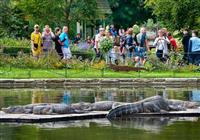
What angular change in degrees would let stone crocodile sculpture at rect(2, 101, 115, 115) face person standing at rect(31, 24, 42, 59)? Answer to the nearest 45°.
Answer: approximately 90° to its right

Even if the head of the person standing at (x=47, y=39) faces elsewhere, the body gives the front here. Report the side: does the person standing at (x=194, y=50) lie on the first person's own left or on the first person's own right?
on the first person's own left

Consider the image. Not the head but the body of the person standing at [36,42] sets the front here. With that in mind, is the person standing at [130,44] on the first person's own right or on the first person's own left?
on the first person's own left

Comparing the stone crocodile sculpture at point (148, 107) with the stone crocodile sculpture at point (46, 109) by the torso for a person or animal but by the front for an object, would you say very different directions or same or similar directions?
very different directions

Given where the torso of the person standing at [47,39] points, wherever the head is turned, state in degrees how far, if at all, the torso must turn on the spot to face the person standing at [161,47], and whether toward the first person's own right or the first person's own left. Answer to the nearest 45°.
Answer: approximately 90° to the first person's own left

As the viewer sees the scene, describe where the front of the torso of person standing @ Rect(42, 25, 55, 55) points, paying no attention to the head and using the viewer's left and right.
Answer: facing the viewer

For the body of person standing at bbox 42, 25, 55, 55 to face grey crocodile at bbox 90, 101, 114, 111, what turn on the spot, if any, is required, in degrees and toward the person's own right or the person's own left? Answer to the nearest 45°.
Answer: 0° — they already face it

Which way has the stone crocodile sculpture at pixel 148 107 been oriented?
to the viewer's right

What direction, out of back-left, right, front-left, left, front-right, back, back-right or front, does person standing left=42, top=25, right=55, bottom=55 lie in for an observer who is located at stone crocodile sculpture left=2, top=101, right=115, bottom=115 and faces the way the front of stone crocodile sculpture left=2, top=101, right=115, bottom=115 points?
right

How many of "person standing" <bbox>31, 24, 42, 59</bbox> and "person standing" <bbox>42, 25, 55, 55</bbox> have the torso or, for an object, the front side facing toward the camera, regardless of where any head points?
2

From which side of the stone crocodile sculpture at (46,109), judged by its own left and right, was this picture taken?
left

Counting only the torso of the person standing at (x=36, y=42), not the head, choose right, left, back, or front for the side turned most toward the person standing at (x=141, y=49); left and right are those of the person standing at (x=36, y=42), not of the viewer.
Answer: left

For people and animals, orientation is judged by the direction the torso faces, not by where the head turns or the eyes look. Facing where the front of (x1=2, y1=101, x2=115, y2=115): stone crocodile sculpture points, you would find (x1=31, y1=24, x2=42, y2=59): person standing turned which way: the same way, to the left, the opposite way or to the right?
to the left

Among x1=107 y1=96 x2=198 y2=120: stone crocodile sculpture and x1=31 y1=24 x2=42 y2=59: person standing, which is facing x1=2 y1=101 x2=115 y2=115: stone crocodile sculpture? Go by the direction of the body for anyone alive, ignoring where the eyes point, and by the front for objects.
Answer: the person standing

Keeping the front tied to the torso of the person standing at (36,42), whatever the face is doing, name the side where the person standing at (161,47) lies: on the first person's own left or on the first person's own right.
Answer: on the first person's own left
